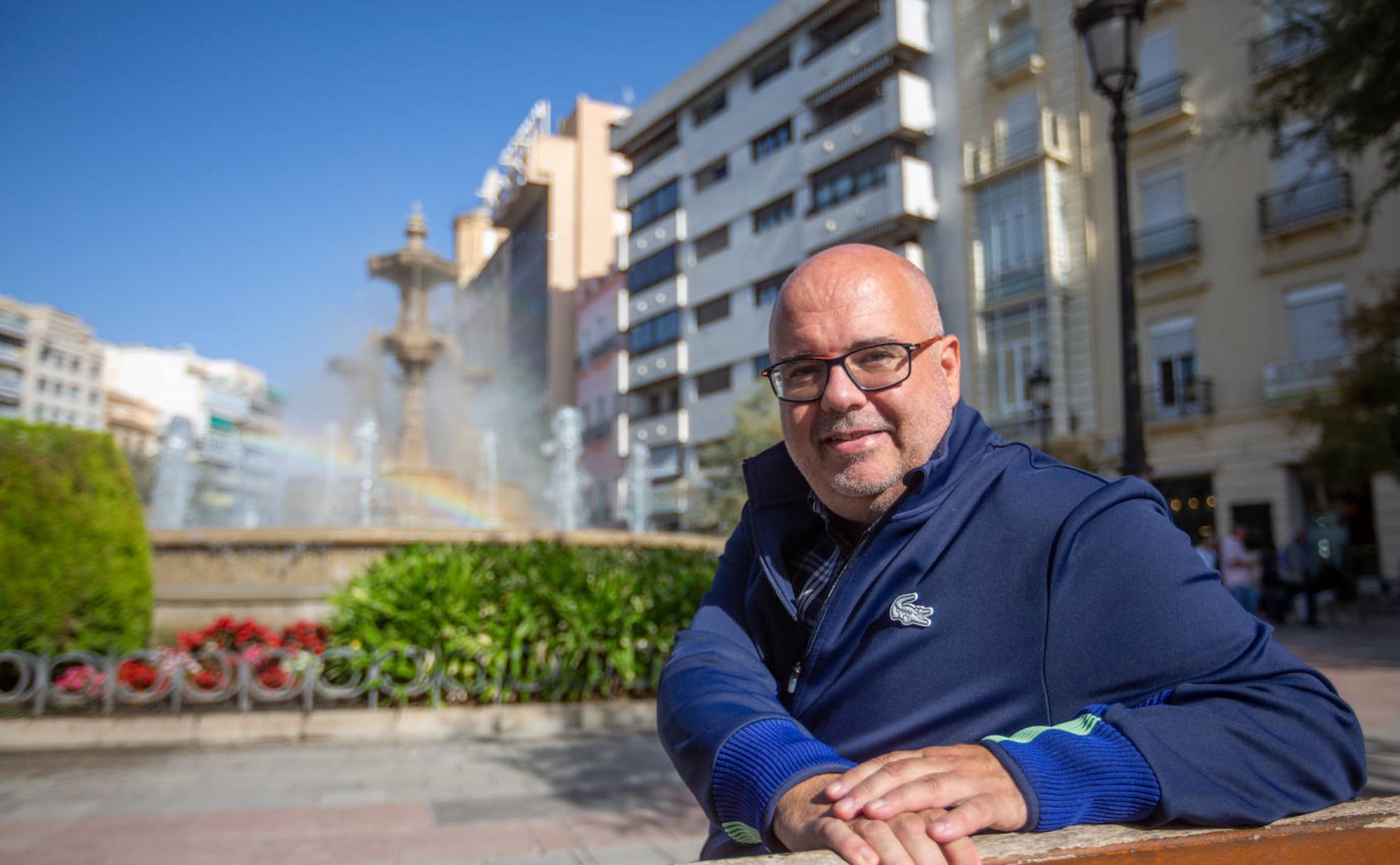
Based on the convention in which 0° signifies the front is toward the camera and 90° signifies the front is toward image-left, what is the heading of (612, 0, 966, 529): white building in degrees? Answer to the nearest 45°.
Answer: approximately 45°

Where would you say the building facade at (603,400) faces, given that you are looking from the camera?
facing the viewer and to the left of the viewer

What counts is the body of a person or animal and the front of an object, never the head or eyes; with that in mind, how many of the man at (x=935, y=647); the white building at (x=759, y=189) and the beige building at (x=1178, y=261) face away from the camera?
0

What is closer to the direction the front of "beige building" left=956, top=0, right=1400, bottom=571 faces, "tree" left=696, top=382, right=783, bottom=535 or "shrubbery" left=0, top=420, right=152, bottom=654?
the shrubbery

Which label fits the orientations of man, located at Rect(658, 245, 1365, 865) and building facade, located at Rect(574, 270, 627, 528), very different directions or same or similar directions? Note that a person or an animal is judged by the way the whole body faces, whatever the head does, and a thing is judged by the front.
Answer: same or similar directions

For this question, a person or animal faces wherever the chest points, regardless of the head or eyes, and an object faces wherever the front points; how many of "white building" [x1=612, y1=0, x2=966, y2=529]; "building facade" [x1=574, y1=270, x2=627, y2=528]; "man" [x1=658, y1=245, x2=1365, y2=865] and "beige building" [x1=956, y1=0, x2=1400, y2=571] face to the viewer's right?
0

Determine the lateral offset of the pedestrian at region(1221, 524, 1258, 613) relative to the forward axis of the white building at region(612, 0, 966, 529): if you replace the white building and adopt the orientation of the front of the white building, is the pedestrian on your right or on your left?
on your left

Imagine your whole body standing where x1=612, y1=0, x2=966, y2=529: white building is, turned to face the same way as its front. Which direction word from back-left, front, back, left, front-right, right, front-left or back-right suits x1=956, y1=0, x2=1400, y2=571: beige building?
left

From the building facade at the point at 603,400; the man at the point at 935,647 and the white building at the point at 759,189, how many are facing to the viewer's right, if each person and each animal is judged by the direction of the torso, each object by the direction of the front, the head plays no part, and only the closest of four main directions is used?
0

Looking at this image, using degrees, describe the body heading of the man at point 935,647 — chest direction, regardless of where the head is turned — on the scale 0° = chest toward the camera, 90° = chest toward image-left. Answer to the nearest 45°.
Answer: approximately 45°

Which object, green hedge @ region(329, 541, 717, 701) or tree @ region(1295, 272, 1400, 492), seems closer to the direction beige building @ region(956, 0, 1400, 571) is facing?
the green hedge

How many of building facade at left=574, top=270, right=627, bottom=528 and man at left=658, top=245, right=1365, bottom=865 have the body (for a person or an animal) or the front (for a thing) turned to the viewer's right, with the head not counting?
0

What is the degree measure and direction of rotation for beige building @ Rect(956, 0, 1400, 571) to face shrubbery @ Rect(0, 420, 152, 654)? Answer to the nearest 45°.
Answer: approximately 45° to its left
